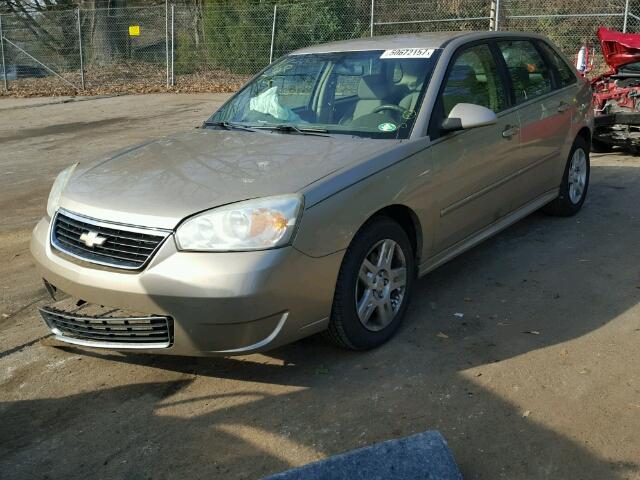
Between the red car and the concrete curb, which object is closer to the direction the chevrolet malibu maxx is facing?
the concrete curb

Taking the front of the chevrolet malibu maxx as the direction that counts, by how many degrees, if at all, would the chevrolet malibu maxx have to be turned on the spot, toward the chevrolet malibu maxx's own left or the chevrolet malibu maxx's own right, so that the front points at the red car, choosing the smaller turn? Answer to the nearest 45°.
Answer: approximately 180°

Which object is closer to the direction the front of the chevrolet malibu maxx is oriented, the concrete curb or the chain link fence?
the concrete curb

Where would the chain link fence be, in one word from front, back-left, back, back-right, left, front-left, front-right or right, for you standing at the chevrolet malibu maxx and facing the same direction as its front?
back-right

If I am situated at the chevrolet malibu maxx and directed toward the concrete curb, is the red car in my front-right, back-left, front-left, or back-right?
back-left

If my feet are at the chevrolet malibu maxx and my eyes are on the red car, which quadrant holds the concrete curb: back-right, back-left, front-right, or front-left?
back-right

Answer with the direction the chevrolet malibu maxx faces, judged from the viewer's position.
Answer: facing the viewer and to the left of the viewer

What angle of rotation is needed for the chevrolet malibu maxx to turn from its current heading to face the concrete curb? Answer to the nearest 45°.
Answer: approximately 45° to its left
